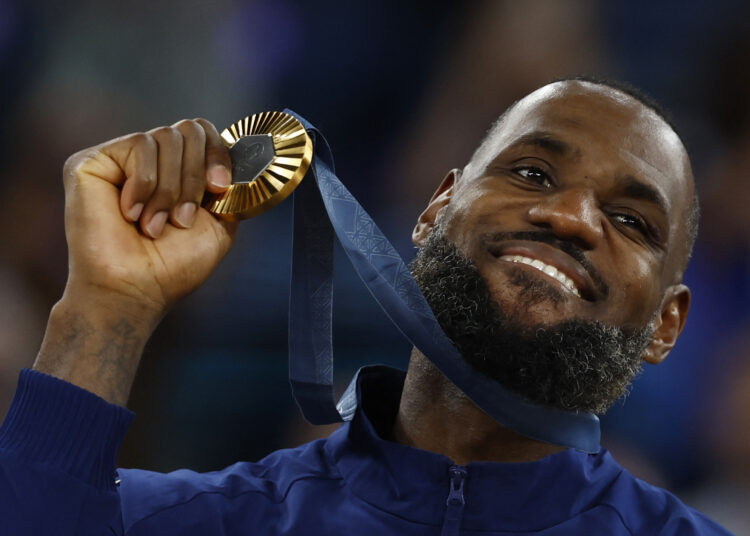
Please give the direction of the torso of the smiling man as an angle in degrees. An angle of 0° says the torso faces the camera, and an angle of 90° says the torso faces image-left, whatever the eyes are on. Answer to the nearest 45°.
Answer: approximately 0°
